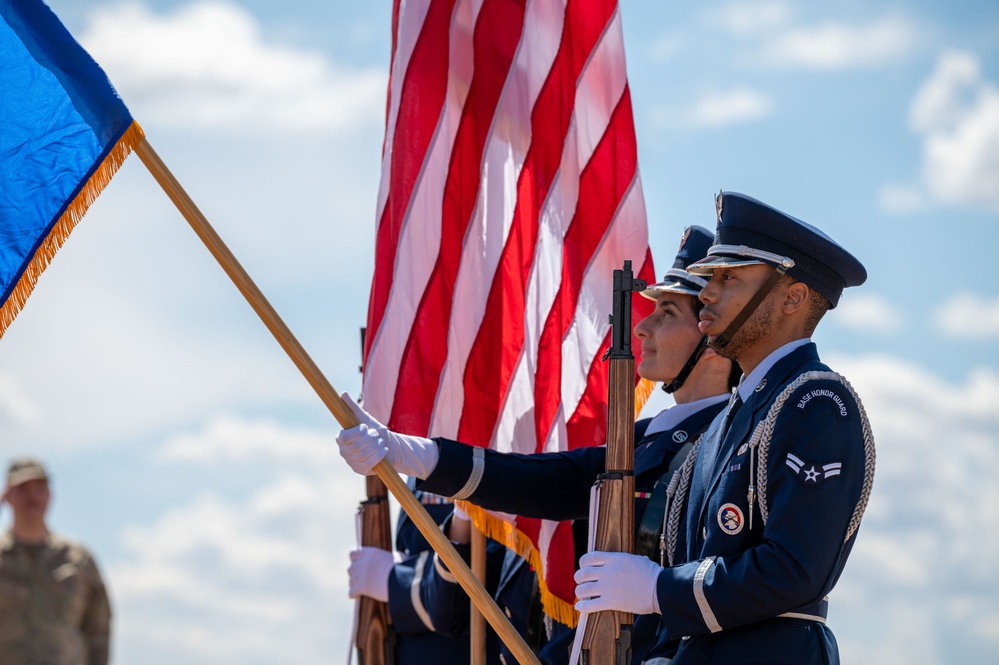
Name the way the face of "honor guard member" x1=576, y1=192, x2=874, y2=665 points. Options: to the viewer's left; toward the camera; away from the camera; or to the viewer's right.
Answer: to the viewer's left

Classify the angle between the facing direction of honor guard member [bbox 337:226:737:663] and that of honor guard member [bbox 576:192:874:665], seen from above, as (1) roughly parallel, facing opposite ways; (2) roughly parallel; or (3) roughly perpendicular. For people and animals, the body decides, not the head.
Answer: roughly parallel

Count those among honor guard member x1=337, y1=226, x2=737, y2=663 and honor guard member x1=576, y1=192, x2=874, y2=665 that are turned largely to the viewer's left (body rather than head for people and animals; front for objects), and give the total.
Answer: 2

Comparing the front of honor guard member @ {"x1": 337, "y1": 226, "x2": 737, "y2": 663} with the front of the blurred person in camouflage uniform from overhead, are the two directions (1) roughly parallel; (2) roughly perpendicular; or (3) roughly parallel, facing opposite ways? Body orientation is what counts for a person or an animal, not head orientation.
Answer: roughly perpendicular

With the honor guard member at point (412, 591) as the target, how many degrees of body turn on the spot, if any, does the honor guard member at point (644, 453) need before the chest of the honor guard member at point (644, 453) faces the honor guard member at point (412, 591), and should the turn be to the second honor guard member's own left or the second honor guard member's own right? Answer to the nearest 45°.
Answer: approximately 45° to the second honor guard member's own right

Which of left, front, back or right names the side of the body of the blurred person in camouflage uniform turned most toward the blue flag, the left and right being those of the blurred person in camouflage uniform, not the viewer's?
front

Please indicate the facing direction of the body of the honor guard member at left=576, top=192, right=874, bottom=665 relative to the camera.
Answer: to the viewer's left

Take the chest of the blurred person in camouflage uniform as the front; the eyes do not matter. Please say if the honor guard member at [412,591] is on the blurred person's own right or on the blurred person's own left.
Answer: on the blurred person's own left

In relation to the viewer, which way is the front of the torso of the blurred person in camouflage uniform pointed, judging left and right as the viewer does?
facing the viewer

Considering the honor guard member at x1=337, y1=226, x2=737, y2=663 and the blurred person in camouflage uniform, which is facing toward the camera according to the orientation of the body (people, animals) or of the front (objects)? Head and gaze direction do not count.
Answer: the blurred person in camouflage uniform

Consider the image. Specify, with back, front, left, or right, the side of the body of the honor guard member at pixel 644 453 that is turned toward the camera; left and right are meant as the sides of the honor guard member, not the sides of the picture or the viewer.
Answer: left

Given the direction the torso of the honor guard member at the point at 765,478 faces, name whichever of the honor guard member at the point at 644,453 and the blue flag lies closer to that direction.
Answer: the blue flag

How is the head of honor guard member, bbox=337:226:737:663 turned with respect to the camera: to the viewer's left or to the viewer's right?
to the viewer's left

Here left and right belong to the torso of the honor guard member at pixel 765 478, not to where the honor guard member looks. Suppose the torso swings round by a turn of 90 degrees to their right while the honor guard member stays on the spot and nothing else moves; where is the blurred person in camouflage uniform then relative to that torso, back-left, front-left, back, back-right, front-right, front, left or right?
front-left

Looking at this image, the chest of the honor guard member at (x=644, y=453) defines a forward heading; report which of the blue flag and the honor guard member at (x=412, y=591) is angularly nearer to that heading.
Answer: the blue flag

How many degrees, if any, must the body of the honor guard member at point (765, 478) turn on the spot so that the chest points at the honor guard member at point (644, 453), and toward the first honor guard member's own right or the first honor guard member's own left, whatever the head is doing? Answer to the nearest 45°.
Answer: approximately 90° to the first honor guard member's own right

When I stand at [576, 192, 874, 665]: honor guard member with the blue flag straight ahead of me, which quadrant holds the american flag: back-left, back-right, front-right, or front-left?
front-right

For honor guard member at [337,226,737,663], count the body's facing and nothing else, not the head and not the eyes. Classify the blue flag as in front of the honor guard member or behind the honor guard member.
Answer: in front
